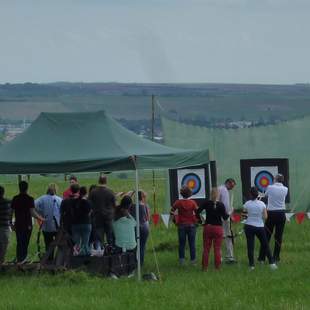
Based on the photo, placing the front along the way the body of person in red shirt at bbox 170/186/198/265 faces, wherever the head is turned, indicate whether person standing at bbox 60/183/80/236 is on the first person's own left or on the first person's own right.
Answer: on the first person's own left

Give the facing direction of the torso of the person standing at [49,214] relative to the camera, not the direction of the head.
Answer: away from the camera

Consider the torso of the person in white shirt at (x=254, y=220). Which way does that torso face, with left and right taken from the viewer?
facing away from the viewer

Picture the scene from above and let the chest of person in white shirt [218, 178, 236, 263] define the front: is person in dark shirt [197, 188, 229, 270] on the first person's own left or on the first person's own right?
on the first person's own right

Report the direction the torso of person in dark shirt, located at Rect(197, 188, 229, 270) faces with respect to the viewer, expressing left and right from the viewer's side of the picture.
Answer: facing away from the viewer

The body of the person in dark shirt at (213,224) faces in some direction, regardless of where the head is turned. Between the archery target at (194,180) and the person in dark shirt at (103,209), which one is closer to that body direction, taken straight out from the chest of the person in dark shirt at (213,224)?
the archery target

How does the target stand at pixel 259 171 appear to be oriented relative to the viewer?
toward the camera

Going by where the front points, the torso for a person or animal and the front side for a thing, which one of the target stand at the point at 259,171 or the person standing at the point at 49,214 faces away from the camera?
the person standing

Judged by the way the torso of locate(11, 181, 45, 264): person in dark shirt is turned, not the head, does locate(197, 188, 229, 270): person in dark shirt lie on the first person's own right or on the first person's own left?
on the first person's own right

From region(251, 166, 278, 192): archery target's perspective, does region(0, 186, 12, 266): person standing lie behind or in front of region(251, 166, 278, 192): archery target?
in front

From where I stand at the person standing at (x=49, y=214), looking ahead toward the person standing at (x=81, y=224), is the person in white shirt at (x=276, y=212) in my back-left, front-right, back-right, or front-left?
front-left

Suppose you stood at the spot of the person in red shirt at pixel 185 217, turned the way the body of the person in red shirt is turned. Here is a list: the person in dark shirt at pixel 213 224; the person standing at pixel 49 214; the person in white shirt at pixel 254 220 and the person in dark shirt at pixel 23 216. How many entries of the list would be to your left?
2

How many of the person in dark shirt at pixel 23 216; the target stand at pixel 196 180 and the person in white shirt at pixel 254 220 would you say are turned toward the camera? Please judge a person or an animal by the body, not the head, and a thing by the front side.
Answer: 1

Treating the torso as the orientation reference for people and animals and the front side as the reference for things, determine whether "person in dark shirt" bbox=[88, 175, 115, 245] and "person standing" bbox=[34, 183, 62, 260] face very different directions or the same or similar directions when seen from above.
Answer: same or similar directions

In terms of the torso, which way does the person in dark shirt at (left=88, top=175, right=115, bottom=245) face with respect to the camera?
away from the camera

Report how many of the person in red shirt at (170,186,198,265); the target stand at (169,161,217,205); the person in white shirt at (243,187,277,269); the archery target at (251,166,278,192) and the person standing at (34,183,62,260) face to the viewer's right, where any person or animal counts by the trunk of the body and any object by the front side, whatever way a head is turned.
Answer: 0

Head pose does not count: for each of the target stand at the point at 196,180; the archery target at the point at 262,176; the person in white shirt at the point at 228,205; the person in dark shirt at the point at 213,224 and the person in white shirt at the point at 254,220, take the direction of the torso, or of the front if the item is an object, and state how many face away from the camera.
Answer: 2

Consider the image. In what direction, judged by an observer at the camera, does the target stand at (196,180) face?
facing the viewer
